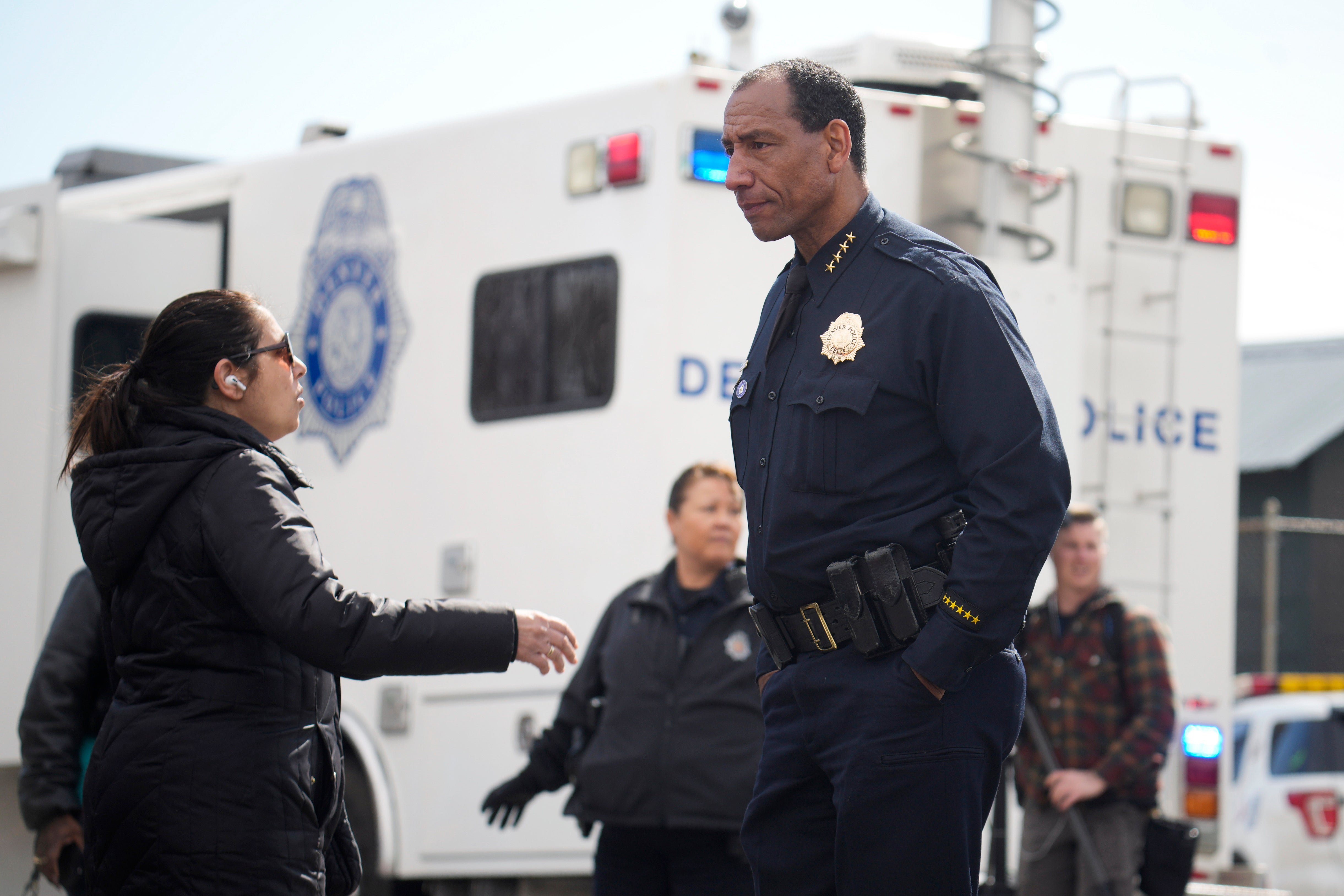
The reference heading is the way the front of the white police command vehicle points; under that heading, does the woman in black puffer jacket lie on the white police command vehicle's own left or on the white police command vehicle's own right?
on the white police command vehicle's own left

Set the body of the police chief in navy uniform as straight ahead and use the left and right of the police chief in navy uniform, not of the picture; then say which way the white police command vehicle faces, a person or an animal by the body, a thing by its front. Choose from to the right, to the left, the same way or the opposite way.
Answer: to the right

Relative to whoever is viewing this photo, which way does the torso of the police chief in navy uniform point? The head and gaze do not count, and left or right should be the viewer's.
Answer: facing the viewer and to the left of the viewer

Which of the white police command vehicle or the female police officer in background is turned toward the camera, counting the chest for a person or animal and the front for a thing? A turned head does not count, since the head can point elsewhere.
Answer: the female police officer in background

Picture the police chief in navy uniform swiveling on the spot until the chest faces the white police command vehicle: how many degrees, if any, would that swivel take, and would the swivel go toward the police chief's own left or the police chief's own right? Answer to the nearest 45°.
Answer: approximately 135° to the police chief's own right

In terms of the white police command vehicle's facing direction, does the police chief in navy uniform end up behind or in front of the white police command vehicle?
behind

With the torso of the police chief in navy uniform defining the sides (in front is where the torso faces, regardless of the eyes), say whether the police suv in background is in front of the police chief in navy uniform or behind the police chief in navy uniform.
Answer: behind

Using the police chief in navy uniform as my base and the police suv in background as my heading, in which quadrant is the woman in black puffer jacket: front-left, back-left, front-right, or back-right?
back-left

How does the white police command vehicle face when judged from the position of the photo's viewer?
facing away from the viewer and to the left of the viewer

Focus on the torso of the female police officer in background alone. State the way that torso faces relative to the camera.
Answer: toward the camera

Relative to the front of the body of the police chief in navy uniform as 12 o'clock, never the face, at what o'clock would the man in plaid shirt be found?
The man in plaid shirt is roughly at 5 o'clock from the police chief in navy uniform.

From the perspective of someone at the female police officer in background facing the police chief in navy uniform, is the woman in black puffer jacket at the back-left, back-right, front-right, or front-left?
front-right

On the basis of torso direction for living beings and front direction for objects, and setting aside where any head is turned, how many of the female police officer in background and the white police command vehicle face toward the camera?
1

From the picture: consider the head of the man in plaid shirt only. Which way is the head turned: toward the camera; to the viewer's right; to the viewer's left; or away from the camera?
toward the camera

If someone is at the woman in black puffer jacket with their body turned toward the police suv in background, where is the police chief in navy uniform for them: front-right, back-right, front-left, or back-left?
front-right

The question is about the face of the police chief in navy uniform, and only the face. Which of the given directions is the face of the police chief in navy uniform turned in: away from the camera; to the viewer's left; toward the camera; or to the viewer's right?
to the viewer's left

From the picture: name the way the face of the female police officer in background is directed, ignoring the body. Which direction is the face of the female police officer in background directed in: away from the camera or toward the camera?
toward the camera
